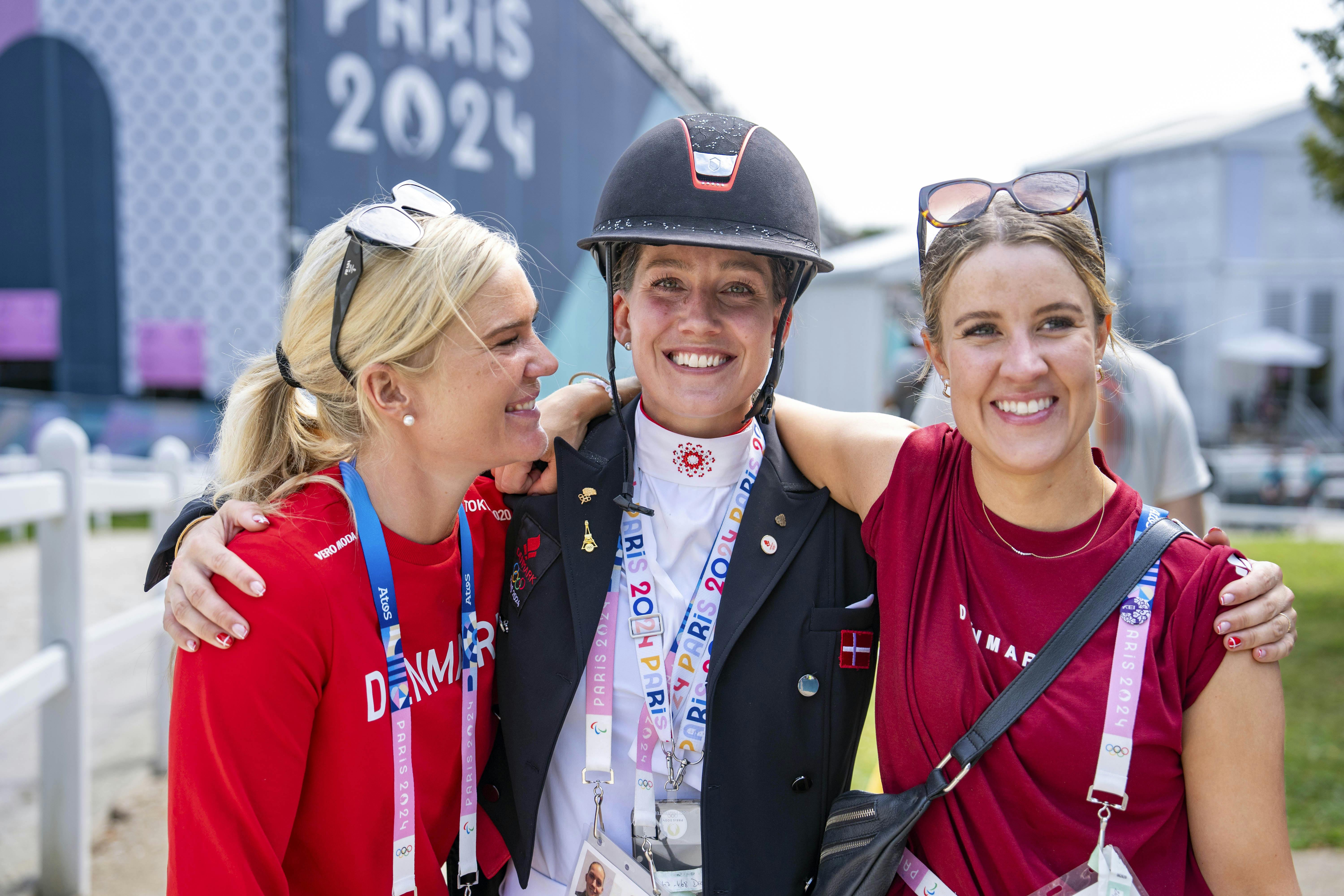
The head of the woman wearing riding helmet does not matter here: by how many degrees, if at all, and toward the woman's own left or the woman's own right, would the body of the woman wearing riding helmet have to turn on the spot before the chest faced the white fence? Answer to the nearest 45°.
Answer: approximately 135° to the woman's own right

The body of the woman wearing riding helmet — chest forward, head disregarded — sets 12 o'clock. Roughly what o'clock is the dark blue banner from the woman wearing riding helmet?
The dark blue banner is roughly at 6 o'clock from the woman wearing riding helmet.

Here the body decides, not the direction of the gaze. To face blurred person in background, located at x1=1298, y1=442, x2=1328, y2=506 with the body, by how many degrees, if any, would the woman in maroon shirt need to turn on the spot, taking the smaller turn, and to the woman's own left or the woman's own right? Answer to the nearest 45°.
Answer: approximately 180°

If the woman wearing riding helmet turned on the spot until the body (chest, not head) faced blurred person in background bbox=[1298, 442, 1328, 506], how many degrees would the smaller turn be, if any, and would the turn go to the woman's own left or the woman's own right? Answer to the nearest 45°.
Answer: approximately 135° to the woman's own left

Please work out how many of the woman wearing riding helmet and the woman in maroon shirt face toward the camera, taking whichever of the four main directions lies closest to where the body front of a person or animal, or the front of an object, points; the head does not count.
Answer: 2

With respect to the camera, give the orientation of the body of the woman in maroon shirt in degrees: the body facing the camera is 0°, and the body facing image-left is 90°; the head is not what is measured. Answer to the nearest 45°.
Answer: approximately 0°

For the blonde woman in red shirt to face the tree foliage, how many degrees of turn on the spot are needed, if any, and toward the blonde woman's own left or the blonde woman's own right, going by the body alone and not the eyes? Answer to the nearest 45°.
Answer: approximately 90° to the blonde woman's own left

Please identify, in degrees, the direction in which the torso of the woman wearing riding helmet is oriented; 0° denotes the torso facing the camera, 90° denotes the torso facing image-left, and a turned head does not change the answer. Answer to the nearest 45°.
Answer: approximately 0°

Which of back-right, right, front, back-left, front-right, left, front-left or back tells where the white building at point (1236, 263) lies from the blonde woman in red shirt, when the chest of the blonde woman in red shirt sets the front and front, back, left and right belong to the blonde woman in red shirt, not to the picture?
left

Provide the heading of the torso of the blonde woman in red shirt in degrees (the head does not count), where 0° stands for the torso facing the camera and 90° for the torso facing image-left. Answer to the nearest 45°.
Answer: approximately 315°

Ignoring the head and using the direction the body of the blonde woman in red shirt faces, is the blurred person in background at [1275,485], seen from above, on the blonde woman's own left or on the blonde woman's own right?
on the blonde woman's own left

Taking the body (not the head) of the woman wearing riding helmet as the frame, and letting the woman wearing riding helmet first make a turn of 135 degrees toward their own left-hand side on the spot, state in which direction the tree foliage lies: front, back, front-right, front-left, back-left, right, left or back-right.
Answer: front

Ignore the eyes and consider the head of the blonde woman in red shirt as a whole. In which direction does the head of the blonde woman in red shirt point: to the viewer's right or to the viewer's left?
to the viewer's right
